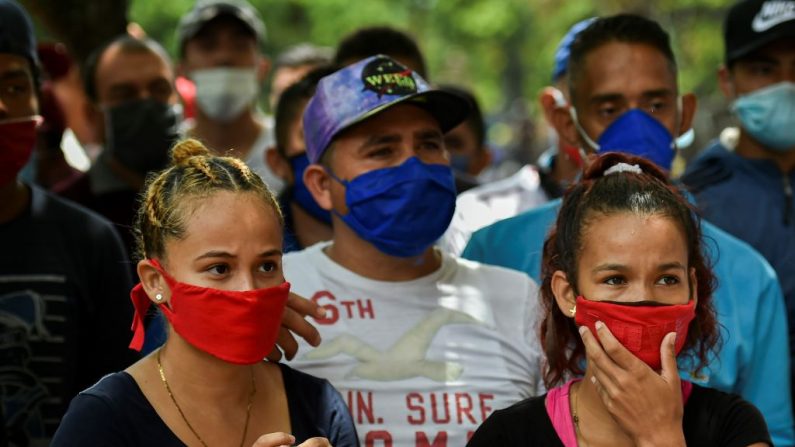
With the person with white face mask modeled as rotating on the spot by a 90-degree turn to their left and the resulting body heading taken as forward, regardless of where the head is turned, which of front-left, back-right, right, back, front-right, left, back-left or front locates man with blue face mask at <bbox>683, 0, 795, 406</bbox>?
front-right

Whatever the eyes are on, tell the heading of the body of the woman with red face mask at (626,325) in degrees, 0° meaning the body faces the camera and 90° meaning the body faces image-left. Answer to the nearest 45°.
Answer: approximately 0°

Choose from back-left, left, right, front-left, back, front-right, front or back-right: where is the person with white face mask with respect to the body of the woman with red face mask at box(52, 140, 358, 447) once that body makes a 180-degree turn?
front-right

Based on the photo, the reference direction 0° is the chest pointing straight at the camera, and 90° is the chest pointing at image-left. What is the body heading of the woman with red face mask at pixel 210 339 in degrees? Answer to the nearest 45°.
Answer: approximately 315°

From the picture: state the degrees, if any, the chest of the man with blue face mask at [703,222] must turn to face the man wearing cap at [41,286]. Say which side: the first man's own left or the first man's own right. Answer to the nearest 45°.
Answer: approximately 90° to the first man's own right

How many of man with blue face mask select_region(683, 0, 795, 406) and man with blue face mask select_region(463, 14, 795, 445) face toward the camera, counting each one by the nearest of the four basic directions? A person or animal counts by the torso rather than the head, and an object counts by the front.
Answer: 2

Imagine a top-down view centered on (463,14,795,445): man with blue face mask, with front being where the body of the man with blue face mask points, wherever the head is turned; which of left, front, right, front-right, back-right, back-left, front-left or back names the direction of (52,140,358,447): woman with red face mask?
front-right
